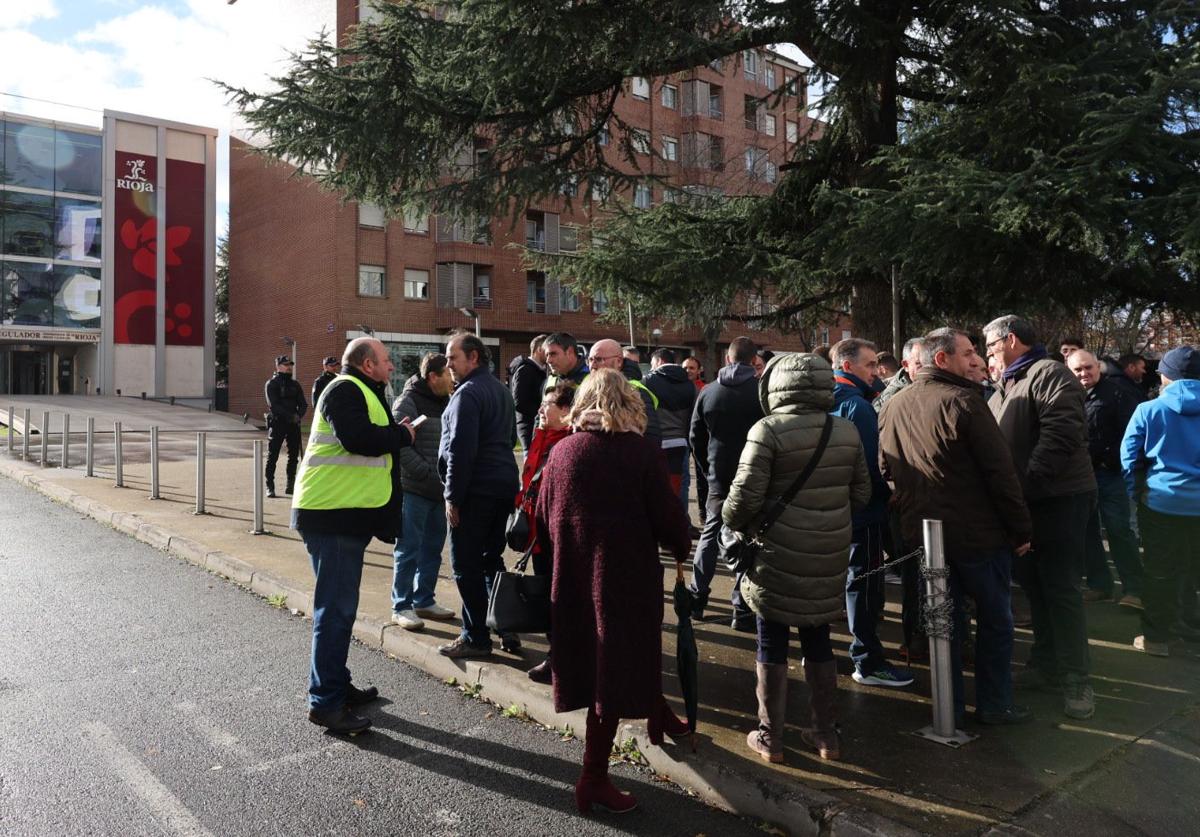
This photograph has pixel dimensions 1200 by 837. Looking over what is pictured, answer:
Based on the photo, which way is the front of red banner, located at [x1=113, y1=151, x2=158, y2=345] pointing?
toward the camera

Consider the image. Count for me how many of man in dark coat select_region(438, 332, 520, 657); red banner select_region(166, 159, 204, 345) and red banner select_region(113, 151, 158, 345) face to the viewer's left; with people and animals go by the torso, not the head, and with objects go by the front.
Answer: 1

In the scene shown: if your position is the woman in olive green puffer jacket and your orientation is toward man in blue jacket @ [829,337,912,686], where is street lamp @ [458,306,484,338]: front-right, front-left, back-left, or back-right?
front-left

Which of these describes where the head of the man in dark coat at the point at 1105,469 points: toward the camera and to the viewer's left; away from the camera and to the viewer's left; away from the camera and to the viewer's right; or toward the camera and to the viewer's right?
toward the camera and to the viewer's left

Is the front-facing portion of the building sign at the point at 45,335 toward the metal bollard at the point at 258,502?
yes

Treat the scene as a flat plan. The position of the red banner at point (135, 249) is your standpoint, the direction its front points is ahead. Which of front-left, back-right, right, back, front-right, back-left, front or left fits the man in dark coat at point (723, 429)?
front

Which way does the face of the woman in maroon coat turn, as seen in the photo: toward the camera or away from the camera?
away from the camera

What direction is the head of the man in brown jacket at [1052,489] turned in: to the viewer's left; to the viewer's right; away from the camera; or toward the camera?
to the viewer's left

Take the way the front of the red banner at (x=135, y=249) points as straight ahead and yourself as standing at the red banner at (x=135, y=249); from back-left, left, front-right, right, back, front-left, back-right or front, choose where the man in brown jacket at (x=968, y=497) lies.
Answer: front

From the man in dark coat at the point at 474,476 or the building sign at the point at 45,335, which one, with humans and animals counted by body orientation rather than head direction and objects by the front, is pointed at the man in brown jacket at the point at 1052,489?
the building sign

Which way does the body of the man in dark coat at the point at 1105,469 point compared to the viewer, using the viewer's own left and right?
facing the viewer and to the left of the viewer

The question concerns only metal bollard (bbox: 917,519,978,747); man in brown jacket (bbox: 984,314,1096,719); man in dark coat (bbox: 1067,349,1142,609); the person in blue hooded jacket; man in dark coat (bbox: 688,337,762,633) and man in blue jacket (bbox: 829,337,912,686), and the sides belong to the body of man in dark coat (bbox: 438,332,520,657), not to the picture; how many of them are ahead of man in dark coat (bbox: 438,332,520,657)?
0

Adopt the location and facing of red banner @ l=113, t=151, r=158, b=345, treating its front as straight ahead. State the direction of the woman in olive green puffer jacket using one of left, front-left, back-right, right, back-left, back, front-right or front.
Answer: front

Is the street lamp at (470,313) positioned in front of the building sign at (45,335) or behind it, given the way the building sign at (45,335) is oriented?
in front

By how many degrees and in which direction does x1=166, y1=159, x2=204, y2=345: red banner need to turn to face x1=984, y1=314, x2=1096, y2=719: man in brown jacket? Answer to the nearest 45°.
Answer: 0° — it already faces them

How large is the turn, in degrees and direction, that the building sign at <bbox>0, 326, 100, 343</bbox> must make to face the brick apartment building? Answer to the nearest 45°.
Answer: approximately 45° to its left
